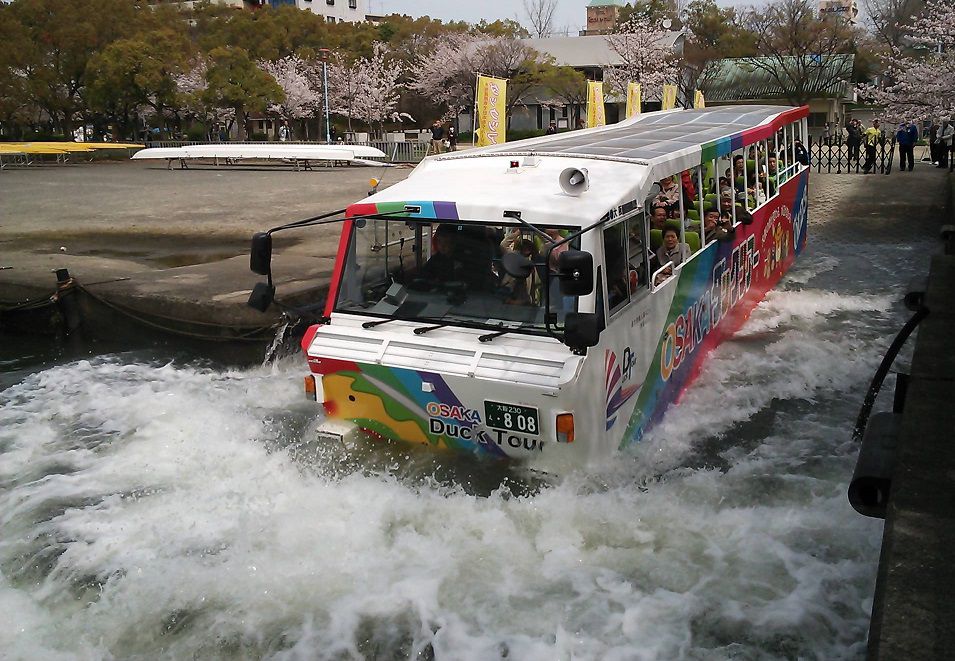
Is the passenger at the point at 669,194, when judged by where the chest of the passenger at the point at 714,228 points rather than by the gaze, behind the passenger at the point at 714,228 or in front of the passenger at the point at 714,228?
in front

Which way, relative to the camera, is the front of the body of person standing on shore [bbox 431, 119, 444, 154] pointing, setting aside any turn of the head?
toward the camera

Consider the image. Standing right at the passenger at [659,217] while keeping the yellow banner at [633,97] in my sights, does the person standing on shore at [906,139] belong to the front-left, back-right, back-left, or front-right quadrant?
front-right

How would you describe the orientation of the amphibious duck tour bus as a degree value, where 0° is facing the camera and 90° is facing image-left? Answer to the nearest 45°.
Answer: approximately 45°

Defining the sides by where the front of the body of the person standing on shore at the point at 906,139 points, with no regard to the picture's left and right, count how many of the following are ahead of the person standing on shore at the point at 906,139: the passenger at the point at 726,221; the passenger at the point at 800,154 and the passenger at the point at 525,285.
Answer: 3

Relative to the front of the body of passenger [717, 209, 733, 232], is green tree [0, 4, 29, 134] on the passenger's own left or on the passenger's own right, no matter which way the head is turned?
on the passenger's own right

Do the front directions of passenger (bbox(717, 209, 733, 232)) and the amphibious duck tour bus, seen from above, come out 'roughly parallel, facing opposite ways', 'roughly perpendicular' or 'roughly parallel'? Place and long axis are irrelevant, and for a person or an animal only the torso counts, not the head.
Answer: roughly parallel

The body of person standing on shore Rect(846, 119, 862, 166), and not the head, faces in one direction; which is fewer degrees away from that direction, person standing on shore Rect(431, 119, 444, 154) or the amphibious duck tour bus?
the amphibious duck tour bus

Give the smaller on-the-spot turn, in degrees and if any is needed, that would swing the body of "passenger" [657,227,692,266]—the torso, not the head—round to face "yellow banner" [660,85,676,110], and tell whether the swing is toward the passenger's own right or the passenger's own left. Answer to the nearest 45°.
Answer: approximately 135° to the passenger's own right
